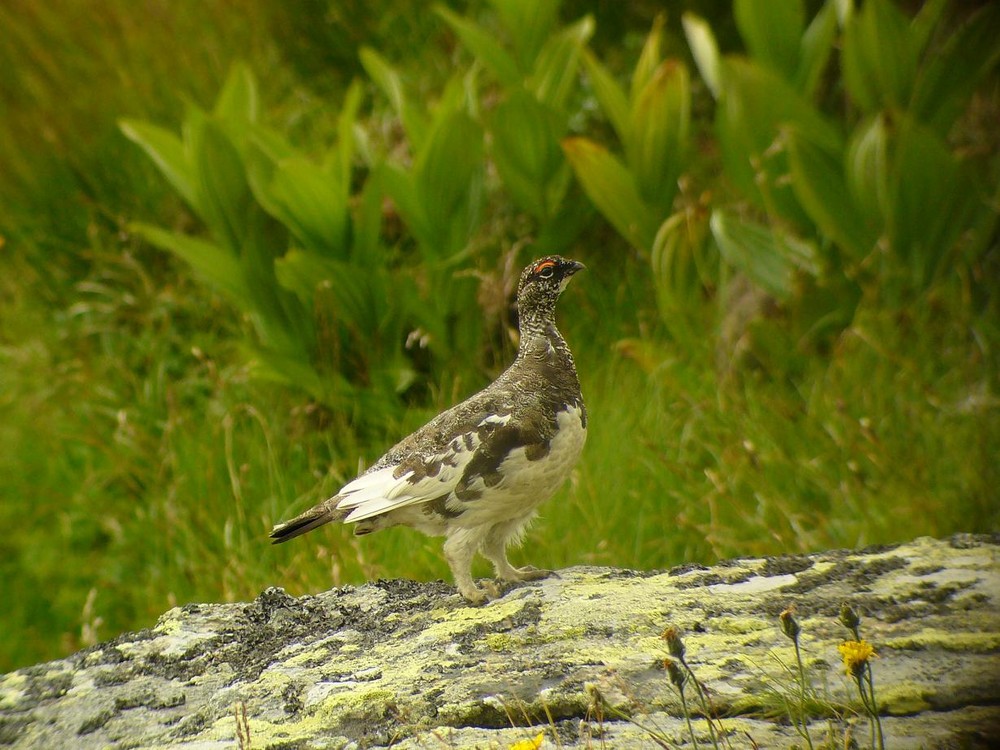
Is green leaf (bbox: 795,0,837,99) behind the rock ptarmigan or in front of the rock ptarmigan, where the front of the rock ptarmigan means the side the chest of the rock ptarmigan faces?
in front

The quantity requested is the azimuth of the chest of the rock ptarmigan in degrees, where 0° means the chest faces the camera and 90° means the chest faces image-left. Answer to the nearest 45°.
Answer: approximately 270°
